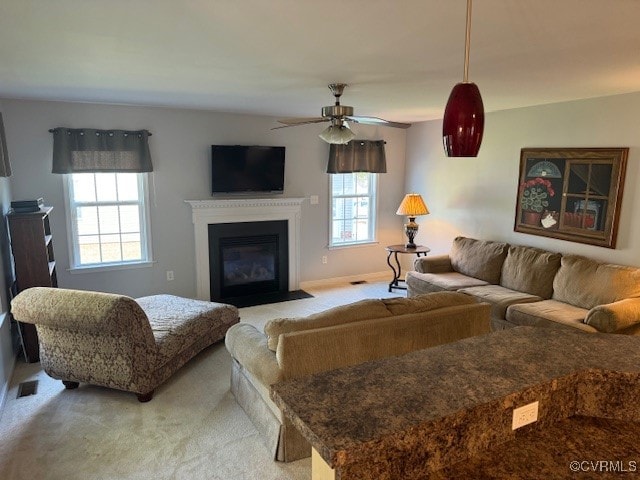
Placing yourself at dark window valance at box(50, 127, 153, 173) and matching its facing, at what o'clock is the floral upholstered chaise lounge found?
The floral upholstered chaise lounge is roughly at 12 o'clock from the dark window valance.

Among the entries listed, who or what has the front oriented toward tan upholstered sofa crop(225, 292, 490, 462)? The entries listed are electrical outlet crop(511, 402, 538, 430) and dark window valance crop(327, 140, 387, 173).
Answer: the dark window valance

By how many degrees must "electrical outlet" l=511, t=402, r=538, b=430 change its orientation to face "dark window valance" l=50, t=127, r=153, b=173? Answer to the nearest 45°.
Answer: approximately 135° to its right

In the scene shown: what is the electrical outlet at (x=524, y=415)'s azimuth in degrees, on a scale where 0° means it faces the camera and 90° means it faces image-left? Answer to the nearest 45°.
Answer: approximately 315°

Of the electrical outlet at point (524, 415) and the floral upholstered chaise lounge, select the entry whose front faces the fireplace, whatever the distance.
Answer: the floral upholstered chaise lounge

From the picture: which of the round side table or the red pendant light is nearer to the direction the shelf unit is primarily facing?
the round side table

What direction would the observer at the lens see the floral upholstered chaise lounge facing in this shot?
facing away from the viewer and to the right of the viewer
